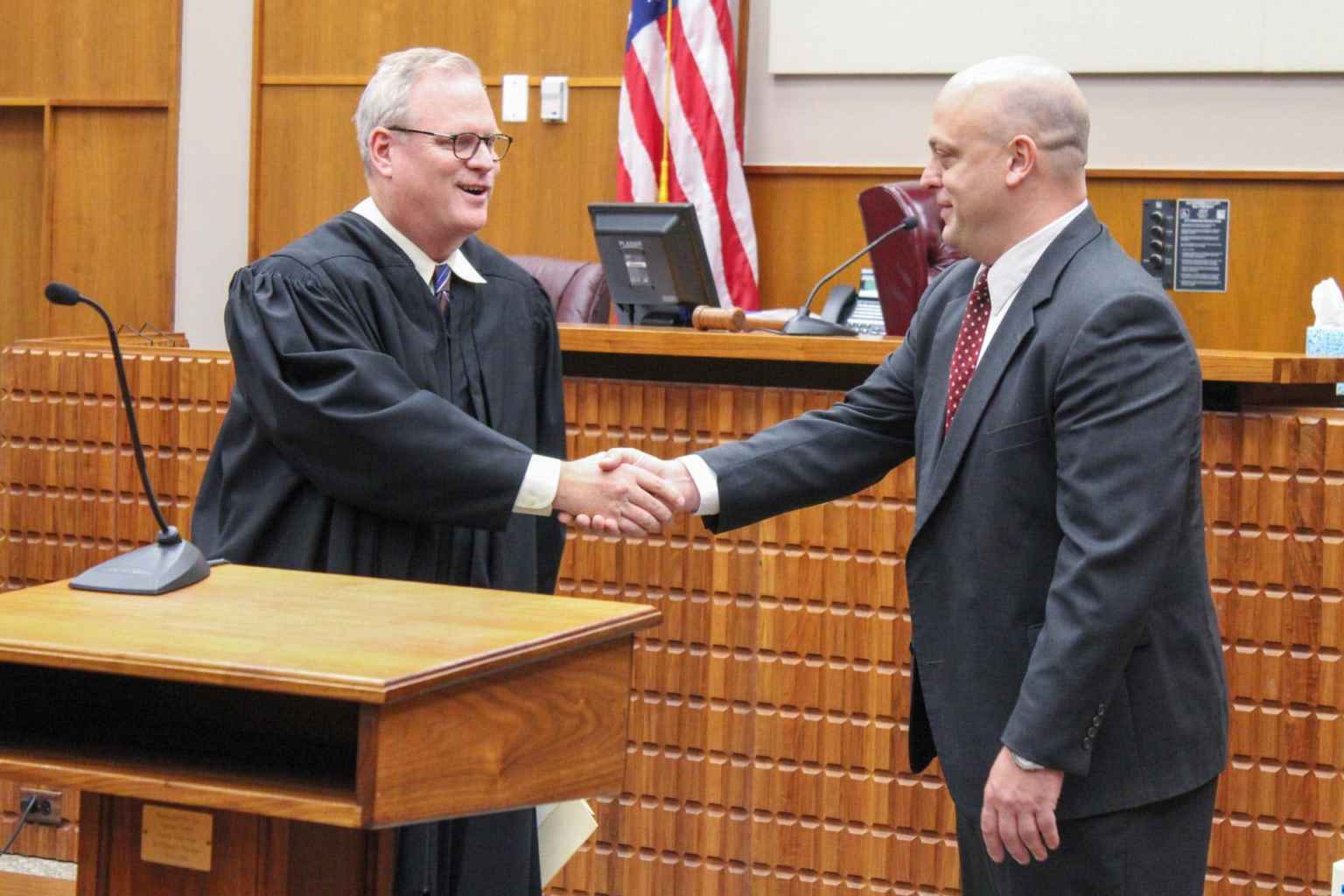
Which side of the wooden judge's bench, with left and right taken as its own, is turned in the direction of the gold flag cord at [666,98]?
back

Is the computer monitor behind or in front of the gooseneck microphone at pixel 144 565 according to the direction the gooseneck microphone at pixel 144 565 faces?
behind

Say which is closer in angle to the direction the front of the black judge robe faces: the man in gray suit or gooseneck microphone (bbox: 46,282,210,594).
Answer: the man in gray suit

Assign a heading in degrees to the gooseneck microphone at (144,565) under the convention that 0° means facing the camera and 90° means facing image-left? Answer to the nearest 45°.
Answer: approximately 45°

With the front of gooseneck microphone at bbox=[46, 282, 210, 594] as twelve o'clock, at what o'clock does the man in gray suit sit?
The man in gray suit is roughly at 8 o'clock from the gooseneck microphone.

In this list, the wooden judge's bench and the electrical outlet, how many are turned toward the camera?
2

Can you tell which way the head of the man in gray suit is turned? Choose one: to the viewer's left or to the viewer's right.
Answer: to the viewer's left

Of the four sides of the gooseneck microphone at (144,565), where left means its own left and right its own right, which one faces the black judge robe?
back

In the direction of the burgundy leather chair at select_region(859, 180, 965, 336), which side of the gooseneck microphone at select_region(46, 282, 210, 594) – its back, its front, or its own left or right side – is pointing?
back
